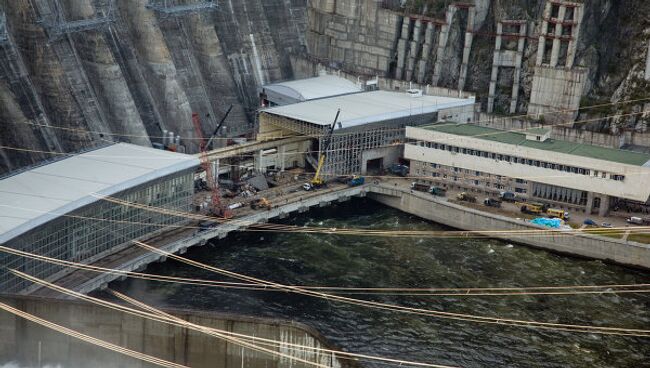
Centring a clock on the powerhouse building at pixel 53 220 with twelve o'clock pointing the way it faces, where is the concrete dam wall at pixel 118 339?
The concrete dam wall is roughly at 1 o'clock from the powerhouse building.

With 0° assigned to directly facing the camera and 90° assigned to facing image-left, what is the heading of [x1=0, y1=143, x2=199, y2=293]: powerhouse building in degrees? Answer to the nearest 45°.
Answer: approximately 315°
